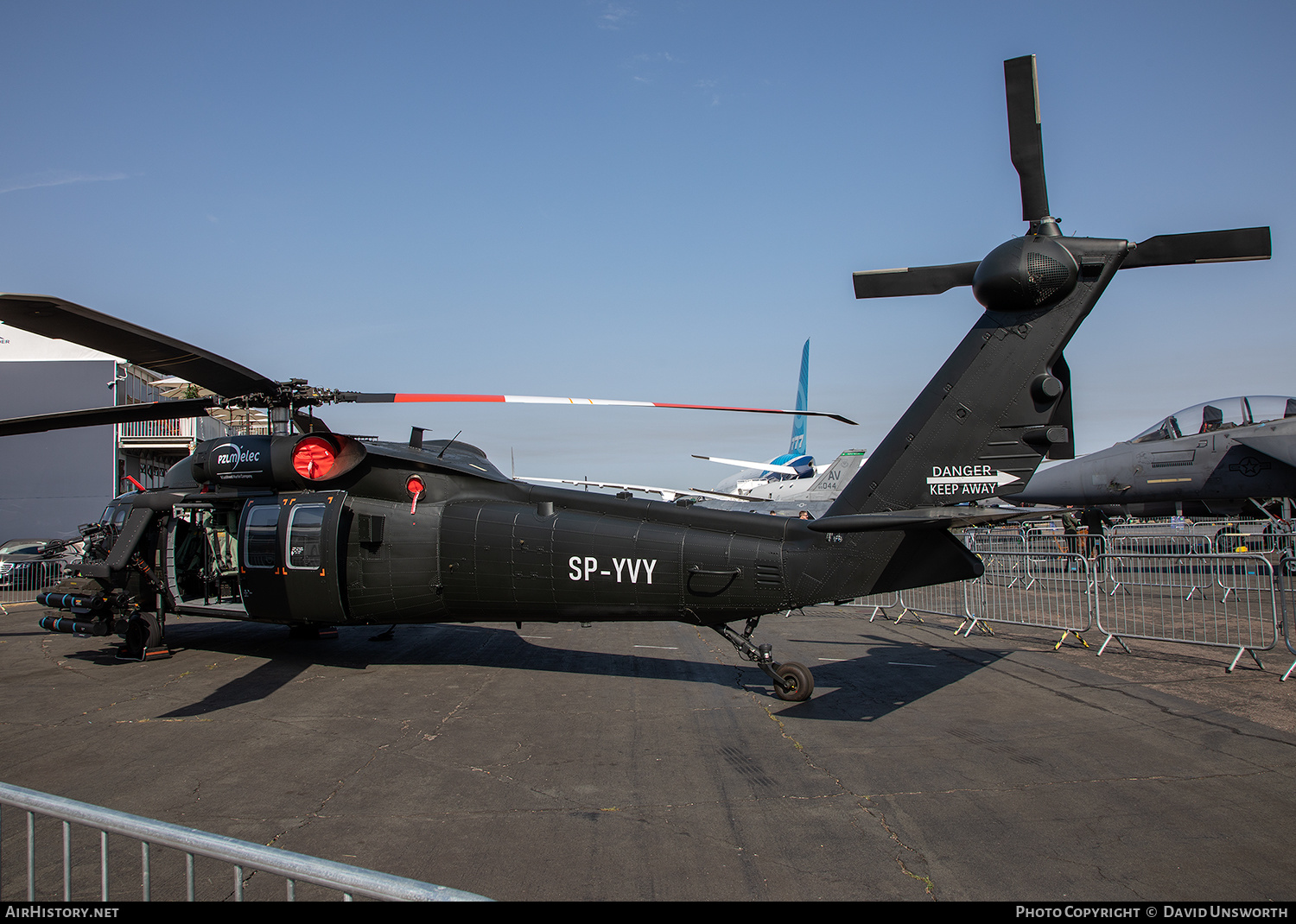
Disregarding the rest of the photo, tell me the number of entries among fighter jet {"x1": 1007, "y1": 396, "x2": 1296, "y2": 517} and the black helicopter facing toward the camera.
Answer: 0

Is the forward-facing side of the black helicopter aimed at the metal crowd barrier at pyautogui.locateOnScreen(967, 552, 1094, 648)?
no

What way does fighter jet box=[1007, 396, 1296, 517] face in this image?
to the viewer's left

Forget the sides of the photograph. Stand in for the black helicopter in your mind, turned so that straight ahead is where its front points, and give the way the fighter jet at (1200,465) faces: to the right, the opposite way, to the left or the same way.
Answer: the same way

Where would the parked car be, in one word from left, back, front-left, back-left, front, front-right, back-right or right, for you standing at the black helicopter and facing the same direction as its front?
front

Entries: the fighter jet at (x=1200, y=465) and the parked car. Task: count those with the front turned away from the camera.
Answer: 0

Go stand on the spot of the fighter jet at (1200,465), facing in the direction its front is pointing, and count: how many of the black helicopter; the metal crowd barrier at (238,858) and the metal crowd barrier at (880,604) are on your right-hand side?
0

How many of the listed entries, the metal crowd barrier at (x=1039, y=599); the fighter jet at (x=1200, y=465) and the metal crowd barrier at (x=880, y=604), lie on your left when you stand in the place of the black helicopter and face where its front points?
0

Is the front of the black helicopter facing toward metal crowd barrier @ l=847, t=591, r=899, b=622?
no

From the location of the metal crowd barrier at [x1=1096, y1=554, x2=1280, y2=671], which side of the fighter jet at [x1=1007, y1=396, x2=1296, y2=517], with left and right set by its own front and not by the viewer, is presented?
left

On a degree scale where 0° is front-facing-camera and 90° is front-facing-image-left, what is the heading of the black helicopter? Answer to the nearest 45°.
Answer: approximately 135°
